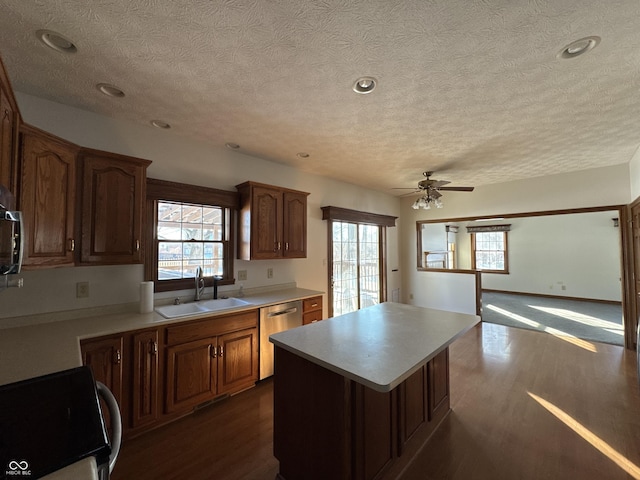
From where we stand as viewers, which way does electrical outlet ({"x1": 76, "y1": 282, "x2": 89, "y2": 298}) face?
facing the viewer

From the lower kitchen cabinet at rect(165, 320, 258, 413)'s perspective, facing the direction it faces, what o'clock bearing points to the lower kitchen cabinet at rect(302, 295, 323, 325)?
the lower kitchen cabinet at rect(302, 295, 323, 325) is roughly at 10 o'clock from the lower kitchen cabinet at rect(165, 320, 258, 413).

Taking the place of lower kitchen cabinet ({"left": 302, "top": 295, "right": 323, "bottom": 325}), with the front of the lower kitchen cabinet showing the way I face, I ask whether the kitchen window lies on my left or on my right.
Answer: on my right

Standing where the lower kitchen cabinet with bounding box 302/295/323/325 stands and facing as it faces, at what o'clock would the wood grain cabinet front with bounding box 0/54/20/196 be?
The wood grain cabinet front is roughly at 3 o'clock from the lower kitchen cabinet.

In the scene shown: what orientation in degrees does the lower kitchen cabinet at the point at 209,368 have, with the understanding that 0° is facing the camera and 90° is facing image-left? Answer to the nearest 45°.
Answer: approximately 315°

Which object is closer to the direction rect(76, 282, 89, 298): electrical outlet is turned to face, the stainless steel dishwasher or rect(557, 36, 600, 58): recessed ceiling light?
the recessed ceiling light

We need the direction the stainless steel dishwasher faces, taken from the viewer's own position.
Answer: facing the viewer and to the right of the viewer

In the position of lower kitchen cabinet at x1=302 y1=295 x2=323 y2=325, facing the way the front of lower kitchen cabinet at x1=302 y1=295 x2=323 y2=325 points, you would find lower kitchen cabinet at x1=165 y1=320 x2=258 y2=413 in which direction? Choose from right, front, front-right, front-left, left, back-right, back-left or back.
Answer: right

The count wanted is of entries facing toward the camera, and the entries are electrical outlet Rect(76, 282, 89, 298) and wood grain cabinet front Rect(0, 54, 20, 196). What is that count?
1

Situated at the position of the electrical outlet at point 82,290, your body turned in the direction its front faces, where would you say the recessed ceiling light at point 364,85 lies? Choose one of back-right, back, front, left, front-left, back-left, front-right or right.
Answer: front-left

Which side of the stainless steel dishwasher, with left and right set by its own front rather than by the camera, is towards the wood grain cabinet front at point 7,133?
right
